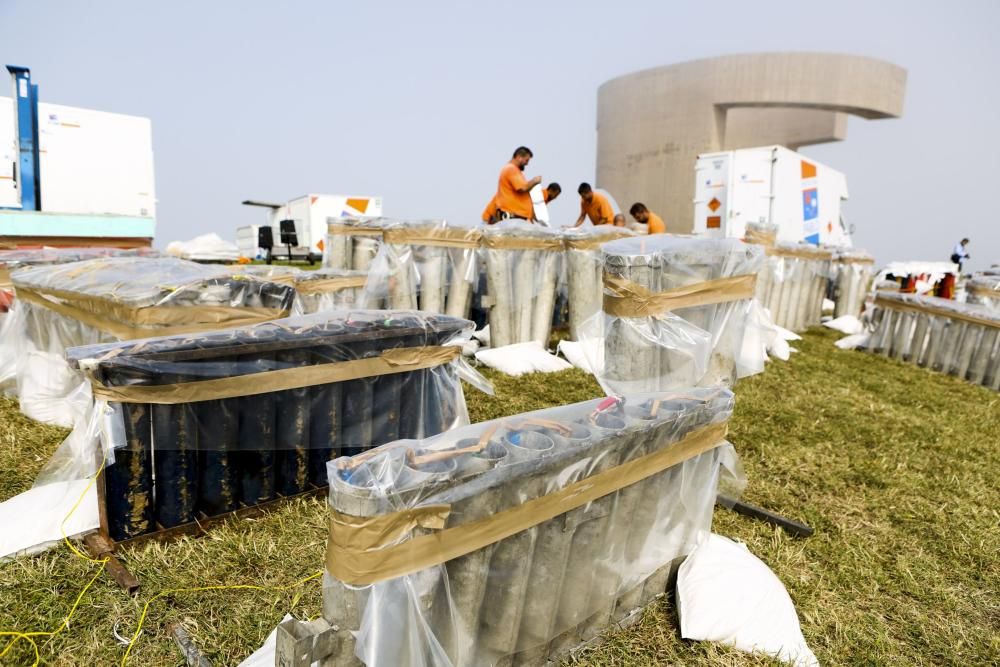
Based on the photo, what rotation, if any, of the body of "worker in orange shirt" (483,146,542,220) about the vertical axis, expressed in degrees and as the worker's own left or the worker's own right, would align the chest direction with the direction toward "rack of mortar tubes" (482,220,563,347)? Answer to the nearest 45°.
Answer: approximately 90° to the worker's own right

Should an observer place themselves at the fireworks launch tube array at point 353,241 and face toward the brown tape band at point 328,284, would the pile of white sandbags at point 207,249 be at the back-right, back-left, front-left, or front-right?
back-right

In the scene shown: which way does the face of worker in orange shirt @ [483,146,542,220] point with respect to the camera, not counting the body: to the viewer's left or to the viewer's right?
to the viewer's right

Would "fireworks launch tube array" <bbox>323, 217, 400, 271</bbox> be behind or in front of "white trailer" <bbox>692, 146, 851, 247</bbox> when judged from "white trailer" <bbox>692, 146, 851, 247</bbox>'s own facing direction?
behind

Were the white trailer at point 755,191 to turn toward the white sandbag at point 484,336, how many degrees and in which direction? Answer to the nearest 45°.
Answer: approximately 135° to its right

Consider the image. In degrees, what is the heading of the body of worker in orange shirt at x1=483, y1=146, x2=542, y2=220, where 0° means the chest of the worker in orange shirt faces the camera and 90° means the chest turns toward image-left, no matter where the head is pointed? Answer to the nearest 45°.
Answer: approximately 270°

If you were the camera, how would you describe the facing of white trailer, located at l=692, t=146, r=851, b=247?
facing away from the viewer and to the right of the viewer

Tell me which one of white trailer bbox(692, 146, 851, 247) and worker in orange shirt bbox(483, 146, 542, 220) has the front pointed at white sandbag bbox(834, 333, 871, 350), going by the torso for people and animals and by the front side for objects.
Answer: the worker in orange shirt

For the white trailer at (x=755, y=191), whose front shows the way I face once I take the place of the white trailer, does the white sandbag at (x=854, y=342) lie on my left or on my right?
on my right

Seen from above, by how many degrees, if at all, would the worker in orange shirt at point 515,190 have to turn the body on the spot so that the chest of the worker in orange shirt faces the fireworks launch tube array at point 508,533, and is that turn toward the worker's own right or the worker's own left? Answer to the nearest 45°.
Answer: approximately 90° to the worker's own right

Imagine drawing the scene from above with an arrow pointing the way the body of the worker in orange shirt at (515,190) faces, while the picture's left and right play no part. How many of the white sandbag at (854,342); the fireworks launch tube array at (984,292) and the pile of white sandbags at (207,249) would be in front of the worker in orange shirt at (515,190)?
2
